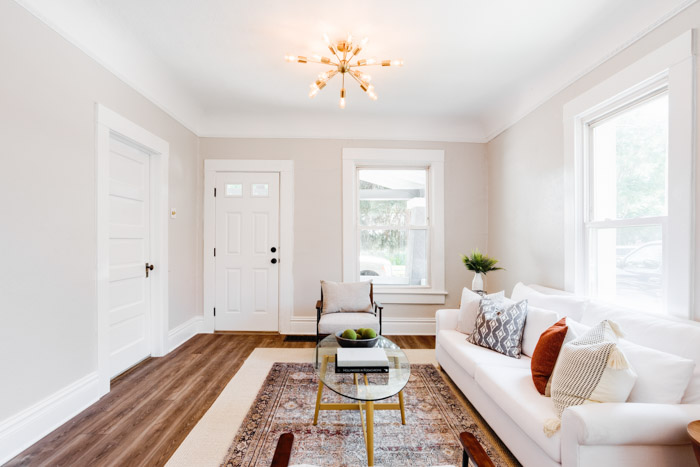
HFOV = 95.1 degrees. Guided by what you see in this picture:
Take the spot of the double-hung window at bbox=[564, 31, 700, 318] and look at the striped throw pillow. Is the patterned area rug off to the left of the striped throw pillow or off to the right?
right

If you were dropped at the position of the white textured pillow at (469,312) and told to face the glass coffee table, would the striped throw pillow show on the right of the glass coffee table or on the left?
left

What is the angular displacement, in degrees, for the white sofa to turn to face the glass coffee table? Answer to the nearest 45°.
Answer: approximately 45° to its right

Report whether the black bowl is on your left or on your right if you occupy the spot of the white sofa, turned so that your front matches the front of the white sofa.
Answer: on your right

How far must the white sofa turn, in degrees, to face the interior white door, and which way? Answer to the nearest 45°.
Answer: approximately 45° to its right

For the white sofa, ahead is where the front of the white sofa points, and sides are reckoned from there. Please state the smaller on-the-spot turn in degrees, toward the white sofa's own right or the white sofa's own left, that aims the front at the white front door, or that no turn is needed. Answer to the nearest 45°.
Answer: approximately 45° to the white sofa's own right

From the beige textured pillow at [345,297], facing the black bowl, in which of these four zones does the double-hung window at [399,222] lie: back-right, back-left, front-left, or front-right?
back-left

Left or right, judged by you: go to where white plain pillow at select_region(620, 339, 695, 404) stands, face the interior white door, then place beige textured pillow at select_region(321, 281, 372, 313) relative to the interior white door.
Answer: right

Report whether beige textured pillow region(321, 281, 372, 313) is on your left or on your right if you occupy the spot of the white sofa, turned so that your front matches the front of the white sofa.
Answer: on your right

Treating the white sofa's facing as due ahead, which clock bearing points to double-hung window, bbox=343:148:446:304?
The double-hung window is roughly at 3 o'clock from the white sofa.

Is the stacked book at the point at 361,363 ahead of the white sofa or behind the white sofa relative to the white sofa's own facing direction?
ahead

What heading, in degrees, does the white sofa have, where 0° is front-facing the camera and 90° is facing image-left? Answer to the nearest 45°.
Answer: approximately 45°
